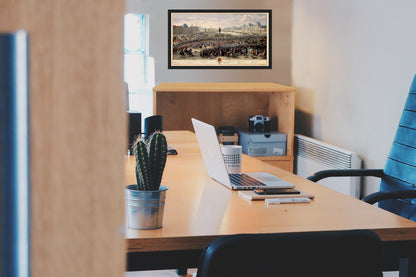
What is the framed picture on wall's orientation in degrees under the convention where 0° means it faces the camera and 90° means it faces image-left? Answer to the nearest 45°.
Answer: approximately 0°

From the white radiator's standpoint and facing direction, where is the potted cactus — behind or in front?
in front

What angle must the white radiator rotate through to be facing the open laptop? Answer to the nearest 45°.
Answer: approximately 45° to its left

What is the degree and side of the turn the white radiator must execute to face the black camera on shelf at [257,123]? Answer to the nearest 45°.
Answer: approximately 90° to its right

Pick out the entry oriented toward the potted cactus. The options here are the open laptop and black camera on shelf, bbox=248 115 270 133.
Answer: the black camera on shelf

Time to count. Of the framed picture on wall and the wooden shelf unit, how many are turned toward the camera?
2

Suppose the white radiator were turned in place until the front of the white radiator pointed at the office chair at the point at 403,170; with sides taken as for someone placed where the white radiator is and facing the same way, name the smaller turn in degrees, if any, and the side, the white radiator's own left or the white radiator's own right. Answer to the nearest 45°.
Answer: approximately 45° to the white radiator's own left

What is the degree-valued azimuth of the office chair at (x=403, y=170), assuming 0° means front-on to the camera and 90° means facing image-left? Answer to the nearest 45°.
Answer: approximately 45°

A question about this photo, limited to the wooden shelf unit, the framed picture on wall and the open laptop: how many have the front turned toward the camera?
2

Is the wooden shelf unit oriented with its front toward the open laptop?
yes

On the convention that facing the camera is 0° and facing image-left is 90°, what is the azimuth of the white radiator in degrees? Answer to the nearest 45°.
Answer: approximately 45°

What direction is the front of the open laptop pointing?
to the viewer's right
